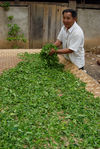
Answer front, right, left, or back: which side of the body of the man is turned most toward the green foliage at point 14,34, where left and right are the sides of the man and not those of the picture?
right

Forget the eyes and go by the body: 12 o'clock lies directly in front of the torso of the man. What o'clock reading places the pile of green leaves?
The pile of green leaves is roughly at 11 o'clock from the man.

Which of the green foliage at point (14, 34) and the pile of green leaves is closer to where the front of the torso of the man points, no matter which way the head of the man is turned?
the pile of green leaves

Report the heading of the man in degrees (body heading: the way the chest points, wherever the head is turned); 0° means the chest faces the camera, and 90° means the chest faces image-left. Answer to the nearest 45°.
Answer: approximately 45°

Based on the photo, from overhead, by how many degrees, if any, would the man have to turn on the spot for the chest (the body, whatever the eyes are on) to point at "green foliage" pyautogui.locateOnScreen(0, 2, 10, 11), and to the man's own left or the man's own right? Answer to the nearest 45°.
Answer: approximately 90° to the man's own right

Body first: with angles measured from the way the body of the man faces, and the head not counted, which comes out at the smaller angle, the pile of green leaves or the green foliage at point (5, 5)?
the pile of green leaves
